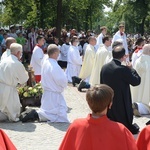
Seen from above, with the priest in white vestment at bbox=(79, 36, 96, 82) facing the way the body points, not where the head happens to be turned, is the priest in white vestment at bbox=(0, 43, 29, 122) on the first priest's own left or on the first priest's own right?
on the first priest's own right

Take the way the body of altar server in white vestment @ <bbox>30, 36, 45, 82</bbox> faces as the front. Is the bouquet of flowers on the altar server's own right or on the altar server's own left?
on the altar server's own right

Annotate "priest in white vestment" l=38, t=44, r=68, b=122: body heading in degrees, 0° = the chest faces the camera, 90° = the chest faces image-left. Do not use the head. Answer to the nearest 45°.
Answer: approximately 225°

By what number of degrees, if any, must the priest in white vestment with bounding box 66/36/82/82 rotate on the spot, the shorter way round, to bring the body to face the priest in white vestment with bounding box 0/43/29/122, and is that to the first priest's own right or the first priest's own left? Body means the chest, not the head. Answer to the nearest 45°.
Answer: approximately 90° to the first priest's own right

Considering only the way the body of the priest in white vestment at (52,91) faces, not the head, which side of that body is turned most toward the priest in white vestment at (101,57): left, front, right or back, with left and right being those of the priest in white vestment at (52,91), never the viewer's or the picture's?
front

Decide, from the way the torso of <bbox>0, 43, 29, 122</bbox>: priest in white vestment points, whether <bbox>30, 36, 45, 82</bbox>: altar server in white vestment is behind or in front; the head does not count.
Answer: in front

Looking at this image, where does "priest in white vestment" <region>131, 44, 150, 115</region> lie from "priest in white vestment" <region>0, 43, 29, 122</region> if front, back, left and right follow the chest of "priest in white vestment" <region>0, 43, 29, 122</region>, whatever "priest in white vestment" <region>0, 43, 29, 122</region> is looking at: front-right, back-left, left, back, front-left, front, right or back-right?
front-right
